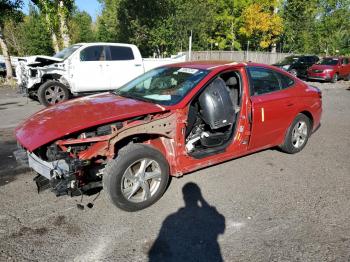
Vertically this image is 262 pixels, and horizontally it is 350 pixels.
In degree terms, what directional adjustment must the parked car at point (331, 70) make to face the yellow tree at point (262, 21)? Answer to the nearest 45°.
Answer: approximately 90° to its right

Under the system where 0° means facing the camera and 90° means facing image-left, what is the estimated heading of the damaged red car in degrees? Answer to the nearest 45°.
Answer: approximately 45°

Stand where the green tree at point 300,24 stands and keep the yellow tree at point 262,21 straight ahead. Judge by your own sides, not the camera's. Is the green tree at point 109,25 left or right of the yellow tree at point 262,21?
right

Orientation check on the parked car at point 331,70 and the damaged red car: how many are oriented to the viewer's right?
0

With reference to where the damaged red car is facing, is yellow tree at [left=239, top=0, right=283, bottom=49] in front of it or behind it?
behind

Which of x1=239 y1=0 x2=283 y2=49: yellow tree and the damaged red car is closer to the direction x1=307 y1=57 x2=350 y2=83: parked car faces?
the damaged red car

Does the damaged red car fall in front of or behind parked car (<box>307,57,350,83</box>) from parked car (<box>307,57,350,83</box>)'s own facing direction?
in front

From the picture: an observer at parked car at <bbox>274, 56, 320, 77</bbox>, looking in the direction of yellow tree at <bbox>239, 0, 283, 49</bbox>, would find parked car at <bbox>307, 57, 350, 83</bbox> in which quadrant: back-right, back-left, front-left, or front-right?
back-right

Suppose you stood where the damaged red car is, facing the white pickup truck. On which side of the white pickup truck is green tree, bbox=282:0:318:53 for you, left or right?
right

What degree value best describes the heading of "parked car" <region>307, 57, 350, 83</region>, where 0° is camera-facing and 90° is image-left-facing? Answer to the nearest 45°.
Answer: approximately 45°

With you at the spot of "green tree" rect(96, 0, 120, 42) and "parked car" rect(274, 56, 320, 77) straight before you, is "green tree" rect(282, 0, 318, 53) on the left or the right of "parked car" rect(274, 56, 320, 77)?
left

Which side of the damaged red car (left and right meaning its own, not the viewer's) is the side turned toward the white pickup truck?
right
